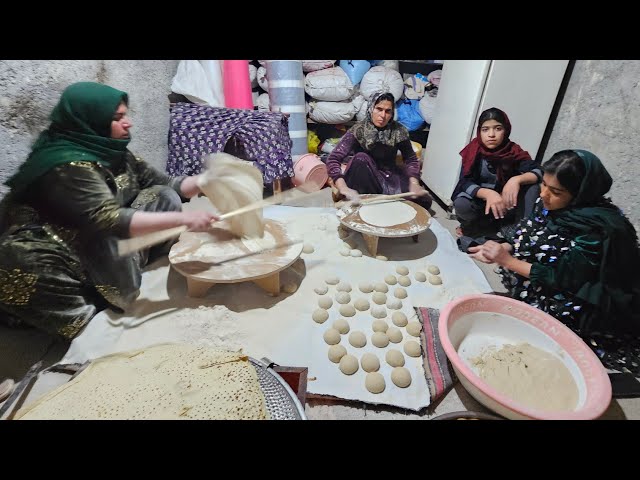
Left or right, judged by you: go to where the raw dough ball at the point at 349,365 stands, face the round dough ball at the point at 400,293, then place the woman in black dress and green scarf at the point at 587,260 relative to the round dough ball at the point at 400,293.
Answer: right

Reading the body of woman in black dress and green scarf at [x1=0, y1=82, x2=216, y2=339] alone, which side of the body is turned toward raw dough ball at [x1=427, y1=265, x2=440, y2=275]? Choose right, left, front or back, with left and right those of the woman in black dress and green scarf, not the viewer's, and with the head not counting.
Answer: front

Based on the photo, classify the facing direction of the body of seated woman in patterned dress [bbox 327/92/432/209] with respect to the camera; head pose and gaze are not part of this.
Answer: toward the camera

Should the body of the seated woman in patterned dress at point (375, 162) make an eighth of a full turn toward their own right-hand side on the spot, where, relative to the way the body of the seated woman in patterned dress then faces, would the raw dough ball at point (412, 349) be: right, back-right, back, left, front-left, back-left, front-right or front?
front-left

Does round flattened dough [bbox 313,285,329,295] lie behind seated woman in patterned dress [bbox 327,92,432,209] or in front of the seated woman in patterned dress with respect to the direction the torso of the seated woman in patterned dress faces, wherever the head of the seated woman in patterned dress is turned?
in front

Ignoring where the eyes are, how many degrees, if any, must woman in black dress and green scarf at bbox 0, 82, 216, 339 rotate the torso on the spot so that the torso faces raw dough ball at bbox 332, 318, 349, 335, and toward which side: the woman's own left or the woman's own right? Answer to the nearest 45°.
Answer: approximately 45° to the woman's own right

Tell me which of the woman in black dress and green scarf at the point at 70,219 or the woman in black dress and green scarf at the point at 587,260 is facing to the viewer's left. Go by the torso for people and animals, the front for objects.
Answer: the woman in black dress and green scarf at the point at 587,260

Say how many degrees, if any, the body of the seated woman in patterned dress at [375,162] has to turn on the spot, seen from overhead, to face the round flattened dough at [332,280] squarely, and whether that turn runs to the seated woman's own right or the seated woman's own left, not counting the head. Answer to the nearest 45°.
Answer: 0° — they already face it

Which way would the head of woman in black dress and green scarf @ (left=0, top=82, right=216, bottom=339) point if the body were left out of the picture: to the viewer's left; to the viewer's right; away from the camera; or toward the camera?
to the viewer's right

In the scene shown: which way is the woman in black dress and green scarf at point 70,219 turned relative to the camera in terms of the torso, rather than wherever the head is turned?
to the viewer's right

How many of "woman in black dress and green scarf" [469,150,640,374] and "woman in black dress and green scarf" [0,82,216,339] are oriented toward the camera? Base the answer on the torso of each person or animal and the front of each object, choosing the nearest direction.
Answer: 0

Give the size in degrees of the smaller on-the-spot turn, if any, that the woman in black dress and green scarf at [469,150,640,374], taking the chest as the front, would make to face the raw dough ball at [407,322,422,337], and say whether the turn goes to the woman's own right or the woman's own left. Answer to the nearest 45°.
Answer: approximately 45° to the woman's own left

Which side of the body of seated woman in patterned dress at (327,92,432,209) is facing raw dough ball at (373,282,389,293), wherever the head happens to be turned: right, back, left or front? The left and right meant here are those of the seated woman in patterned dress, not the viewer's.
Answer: front

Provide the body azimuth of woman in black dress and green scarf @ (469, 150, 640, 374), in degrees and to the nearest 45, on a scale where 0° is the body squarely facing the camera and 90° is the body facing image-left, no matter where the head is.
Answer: approximately 90°
